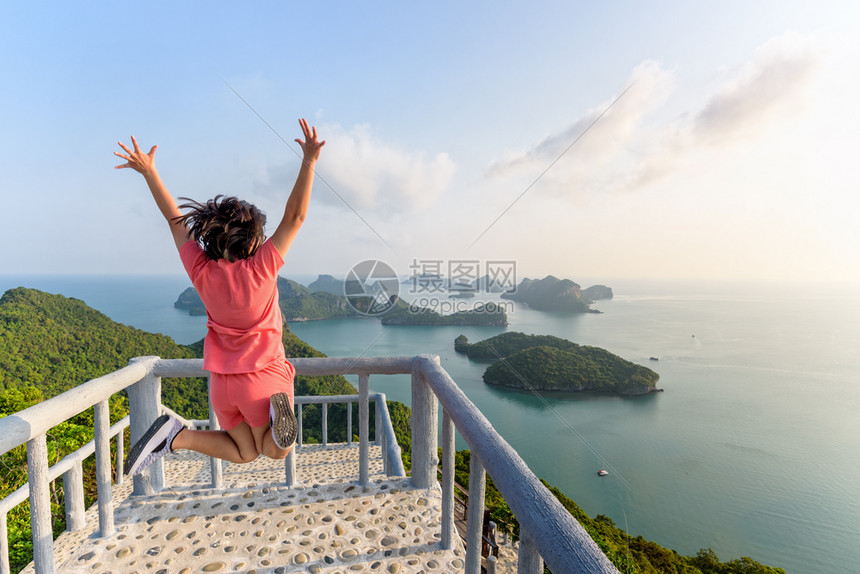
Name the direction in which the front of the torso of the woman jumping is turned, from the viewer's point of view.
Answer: away from the camera

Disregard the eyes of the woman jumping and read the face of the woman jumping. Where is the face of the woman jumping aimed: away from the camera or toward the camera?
away from the camera
